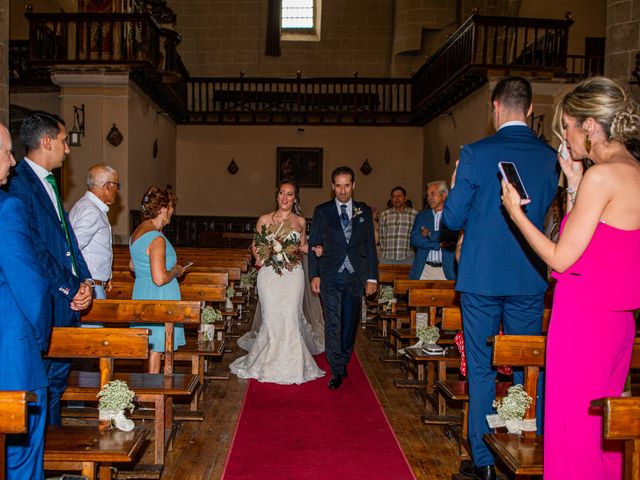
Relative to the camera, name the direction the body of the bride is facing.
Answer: toward the camera

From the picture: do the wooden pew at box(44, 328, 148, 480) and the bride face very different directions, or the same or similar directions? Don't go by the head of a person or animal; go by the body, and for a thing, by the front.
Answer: same or similar directions

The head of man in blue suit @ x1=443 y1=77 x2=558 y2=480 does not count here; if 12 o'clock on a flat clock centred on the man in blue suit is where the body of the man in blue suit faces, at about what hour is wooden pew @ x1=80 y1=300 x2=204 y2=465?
The wooden pew is roughly at 9 o'clock from the man in blue suit.

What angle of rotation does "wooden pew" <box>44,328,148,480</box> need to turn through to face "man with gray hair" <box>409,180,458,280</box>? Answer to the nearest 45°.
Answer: approximately 135° to its left

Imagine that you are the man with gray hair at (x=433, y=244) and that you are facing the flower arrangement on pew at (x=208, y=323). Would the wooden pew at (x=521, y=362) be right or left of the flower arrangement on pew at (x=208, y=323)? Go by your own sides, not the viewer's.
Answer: left

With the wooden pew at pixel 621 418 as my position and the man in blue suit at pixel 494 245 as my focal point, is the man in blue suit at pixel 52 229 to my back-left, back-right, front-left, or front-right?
front-left

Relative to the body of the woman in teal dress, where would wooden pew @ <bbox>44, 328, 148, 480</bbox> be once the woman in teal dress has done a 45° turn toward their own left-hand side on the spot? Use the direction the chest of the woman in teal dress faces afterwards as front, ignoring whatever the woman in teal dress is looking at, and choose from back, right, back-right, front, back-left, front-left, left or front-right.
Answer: back

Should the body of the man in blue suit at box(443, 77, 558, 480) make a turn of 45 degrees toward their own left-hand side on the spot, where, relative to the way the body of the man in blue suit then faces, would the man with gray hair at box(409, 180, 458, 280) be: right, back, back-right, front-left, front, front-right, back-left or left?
front-right

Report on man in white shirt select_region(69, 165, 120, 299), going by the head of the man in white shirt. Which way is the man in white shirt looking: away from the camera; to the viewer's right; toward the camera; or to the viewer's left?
to the viewer's right

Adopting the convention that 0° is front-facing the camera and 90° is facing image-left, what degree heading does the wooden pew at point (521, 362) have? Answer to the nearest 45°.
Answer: approximately 0°

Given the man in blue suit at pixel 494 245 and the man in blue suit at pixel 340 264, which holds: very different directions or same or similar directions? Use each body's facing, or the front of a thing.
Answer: very different directions

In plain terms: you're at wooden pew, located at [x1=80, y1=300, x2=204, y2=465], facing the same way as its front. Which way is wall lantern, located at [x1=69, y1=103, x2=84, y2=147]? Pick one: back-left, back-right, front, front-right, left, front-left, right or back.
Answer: back

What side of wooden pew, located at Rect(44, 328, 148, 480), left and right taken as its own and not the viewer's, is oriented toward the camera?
front

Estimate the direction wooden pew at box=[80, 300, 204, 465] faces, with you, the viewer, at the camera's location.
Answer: facing the viewer

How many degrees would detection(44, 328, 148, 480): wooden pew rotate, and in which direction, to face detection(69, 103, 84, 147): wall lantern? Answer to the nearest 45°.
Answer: approximately 180°
